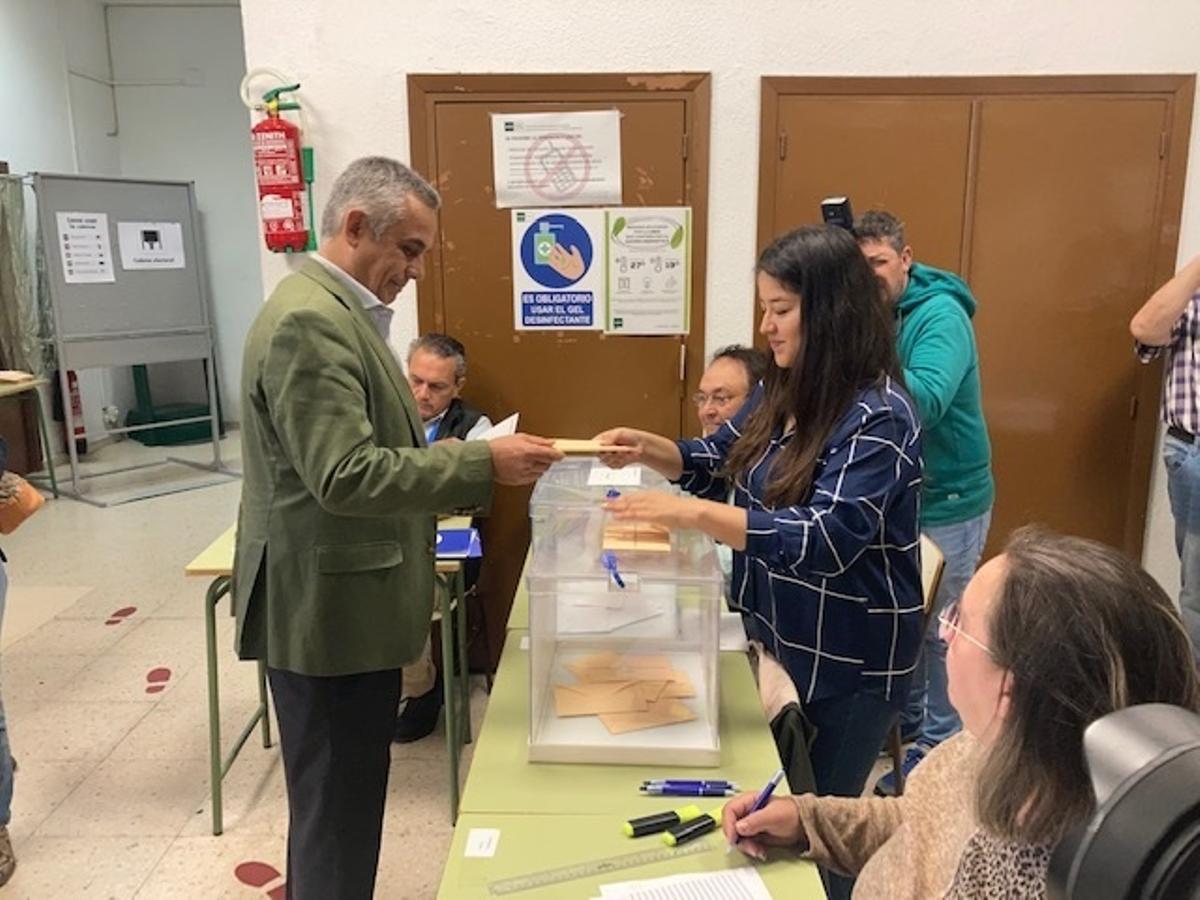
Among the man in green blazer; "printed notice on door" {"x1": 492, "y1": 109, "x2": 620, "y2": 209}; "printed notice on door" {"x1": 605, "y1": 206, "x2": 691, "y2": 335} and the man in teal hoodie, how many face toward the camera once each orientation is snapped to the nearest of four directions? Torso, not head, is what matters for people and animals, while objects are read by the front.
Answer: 2

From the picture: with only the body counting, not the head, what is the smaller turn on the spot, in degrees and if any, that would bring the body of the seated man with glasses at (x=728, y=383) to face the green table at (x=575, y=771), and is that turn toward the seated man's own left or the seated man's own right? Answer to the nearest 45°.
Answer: approximately 45° to the seated man's own left

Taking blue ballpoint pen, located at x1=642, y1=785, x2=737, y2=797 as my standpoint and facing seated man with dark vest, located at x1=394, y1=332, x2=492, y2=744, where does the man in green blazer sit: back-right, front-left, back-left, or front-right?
front-left

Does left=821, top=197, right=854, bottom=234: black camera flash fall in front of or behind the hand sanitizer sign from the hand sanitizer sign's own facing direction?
in front

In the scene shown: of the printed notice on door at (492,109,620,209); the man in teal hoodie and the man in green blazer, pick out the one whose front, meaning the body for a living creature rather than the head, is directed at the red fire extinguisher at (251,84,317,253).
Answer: the man in teal hoodie

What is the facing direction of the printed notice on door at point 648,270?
toward the camera

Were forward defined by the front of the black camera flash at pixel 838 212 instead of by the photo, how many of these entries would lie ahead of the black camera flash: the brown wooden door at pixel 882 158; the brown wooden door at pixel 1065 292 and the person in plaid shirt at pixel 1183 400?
0

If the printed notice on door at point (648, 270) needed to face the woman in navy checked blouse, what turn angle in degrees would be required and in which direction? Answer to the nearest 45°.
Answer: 0° — it already faces them

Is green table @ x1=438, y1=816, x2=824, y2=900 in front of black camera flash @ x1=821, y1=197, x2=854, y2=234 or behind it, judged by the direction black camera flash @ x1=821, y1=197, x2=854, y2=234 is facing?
in front

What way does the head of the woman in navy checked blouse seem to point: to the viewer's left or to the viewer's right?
to the viewer's left

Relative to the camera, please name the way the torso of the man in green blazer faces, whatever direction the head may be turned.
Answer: to the viewer's right

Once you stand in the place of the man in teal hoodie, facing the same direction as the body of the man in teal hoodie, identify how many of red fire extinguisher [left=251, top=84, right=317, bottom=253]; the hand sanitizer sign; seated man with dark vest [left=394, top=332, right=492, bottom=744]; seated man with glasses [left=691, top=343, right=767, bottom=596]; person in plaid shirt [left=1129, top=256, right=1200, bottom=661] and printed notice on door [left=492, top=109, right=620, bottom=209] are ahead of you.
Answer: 5

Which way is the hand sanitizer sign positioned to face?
toward the camera

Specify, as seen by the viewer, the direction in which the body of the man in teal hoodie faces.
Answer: to the viewer's left

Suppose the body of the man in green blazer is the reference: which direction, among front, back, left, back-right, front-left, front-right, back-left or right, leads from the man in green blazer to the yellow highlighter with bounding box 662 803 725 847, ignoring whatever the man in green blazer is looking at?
front-right

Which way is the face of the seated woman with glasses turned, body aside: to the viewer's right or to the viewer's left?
to the viewer's left

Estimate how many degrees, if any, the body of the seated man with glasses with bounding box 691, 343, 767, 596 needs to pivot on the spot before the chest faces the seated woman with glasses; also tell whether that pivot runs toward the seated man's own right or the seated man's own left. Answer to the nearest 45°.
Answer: approximately 45° to the seated man's own left

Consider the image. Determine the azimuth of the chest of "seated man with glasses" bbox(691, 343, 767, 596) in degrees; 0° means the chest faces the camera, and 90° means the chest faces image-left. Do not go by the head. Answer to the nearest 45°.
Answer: approximately 45°

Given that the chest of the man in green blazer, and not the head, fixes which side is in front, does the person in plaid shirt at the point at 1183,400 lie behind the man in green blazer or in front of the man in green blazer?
in front

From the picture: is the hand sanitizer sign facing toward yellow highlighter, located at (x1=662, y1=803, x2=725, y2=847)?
yes

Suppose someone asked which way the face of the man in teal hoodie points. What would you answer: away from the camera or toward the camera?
toward the camera
